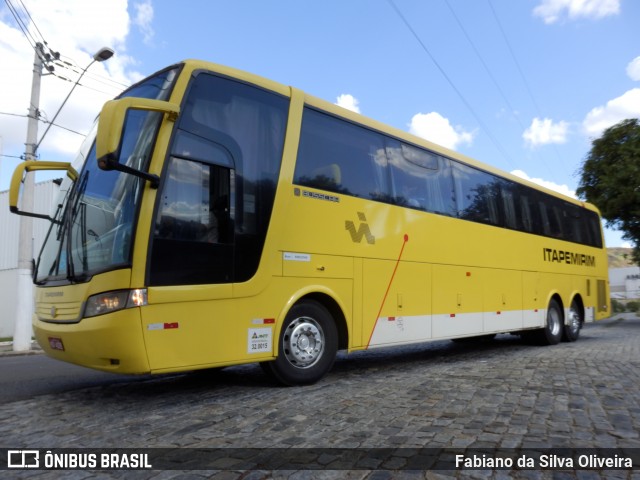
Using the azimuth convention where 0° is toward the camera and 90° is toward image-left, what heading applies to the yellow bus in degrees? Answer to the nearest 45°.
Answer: approximately 45°

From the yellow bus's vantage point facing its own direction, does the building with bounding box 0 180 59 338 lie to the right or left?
on its right

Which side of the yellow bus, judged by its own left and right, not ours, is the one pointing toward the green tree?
back

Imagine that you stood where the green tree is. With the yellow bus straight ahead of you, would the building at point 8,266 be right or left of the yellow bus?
right
